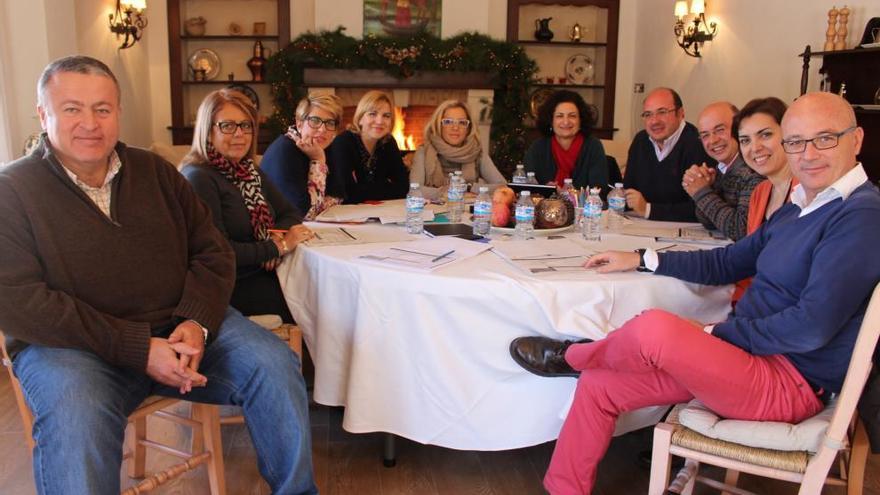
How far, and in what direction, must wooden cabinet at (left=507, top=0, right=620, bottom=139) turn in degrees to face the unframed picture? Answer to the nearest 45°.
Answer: approximately 45° to its right

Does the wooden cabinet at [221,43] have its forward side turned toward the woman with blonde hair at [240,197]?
yes

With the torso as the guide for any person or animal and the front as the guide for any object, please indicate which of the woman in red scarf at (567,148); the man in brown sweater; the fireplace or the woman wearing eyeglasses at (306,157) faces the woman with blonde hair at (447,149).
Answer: the fireplace

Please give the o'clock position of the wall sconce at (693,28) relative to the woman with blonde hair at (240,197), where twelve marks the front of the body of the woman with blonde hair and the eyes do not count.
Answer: The wall sconce is roughly at 9 o'clock from the woman with blonde hair.

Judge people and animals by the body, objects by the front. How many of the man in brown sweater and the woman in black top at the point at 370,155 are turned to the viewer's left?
0

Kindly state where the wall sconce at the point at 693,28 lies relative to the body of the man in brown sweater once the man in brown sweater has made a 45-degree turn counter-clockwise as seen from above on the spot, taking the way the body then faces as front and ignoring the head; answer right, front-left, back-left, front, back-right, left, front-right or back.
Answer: front-left

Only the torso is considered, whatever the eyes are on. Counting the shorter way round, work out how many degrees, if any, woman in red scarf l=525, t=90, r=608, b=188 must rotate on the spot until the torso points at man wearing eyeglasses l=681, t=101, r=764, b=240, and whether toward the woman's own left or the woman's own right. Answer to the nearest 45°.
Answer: approximately 45° to the woman's own left

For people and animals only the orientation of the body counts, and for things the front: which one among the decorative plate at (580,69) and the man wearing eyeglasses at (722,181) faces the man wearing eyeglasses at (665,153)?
the decorative plate

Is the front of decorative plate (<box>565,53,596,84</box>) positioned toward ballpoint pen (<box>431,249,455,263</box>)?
yes

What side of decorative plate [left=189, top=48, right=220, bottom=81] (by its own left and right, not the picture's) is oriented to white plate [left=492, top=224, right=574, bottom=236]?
front

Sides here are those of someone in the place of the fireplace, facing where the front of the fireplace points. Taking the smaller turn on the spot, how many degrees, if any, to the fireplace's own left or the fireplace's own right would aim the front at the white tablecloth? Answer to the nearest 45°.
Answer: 0° — it already faces it

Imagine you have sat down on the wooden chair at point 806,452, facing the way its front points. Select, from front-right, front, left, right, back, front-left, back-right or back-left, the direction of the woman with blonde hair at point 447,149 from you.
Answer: front-right
